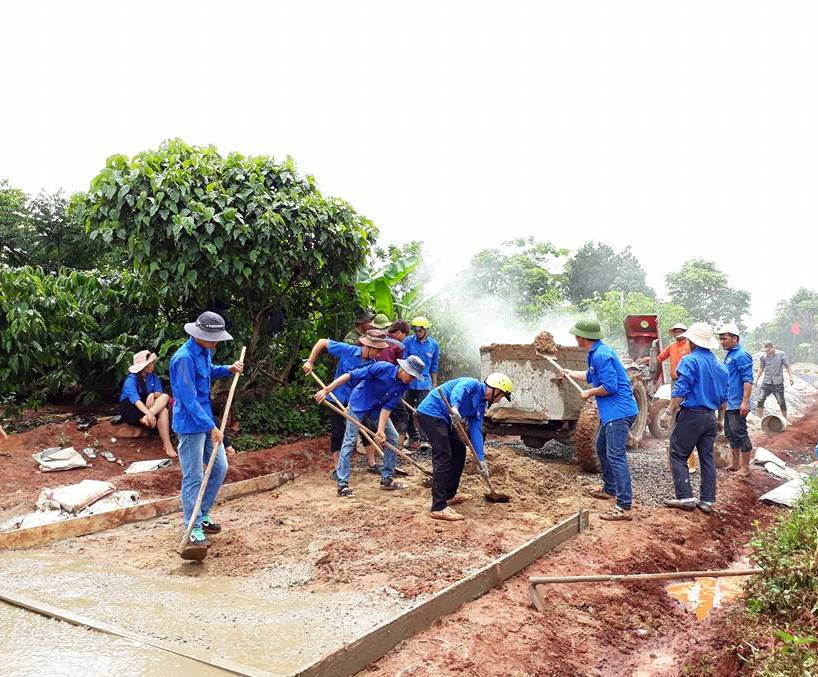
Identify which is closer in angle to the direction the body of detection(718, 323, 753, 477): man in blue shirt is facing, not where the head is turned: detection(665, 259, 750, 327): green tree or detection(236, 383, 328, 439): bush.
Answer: the bush

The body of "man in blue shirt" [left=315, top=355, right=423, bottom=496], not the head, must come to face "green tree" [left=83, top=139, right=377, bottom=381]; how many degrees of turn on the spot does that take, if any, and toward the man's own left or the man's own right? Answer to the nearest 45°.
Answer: approximately 180°

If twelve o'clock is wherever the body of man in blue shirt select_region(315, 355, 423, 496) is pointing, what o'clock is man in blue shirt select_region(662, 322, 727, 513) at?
man in blue shirt select_region(662, 322, 727, 513) is roughly at 11 o'clock from man in blue shirt select_region(315, 355, 423, 496).

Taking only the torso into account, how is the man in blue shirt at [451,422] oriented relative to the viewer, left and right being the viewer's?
facing to the right of the viewer

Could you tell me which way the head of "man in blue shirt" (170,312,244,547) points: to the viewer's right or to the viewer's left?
to the viewer's right

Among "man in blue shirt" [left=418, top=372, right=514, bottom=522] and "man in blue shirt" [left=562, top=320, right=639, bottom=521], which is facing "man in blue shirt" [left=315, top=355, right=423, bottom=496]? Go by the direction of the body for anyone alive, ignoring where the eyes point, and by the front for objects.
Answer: "man in blue shirt" [left=562, top=320, right=639, bottom=521]

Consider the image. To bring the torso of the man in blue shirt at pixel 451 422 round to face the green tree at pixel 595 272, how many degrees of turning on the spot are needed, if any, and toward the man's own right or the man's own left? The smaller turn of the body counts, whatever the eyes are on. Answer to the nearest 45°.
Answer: approximately 90° to the man's own left

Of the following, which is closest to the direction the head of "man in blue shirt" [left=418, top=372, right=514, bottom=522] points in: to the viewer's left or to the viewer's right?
to the viewer's right

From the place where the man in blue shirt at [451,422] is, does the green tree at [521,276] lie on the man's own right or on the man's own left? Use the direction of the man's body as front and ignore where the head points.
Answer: on the man's own left

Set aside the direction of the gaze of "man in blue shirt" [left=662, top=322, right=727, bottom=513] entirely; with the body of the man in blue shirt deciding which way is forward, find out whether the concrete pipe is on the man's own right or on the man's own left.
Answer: on the man's own right

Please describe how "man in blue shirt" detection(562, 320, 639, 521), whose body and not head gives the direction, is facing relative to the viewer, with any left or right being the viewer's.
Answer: facing to the left of the viewer

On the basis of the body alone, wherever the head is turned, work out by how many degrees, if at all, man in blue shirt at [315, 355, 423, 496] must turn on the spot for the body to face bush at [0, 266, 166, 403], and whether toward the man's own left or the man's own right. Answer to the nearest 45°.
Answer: approximately 180°

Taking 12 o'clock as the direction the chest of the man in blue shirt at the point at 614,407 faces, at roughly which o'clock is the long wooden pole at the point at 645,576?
The long wooden pole is roughly at 9 o'clock from the man in blue shirt.

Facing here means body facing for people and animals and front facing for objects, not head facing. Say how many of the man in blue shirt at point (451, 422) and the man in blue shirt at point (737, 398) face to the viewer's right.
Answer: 1

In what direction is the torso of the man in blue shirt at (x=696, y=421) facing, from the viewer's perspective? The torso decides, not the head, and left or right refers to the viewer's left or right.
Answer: facing away from the viewer and to the left of the viewer
